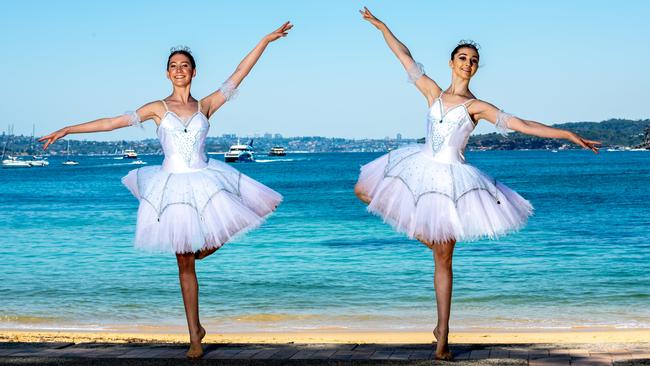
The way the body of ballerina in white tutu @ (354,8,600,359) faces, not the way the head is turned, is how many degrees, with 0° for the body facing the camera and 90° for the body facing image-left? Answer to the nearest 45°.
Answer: approximately 0°

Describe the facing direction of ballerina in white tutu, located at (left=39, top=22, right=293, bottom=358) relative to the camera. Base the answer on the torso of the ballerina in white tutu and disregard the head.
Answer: toward the camera

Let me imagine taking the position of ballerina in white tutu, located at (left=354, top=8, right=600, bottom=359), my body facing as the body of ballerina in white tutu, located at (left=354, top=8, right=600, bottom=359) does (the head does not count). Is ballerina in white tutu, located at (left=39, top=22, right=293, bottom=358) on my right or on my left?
on my right

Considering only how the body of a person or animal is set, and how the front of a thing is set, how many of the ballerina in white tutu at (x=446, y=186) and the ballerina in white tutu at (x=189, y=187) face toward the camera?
2

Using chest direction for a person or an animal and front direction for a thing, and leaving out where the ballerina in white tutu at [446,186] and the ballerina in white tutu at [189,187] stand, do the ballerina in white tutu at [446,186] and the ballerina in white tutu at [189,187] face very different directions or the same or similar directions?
same or similar directions

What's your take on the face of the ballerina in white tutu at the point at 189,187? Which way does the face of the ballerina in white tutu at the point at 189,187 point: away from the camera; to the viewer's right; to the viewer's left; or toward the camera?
toward the camera

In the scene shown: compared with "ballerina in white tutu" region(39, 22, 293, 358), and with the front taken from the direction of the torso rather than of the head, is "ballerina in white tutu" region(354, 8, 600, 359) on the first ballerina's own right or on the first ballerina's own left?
on the first ballerina's own left
